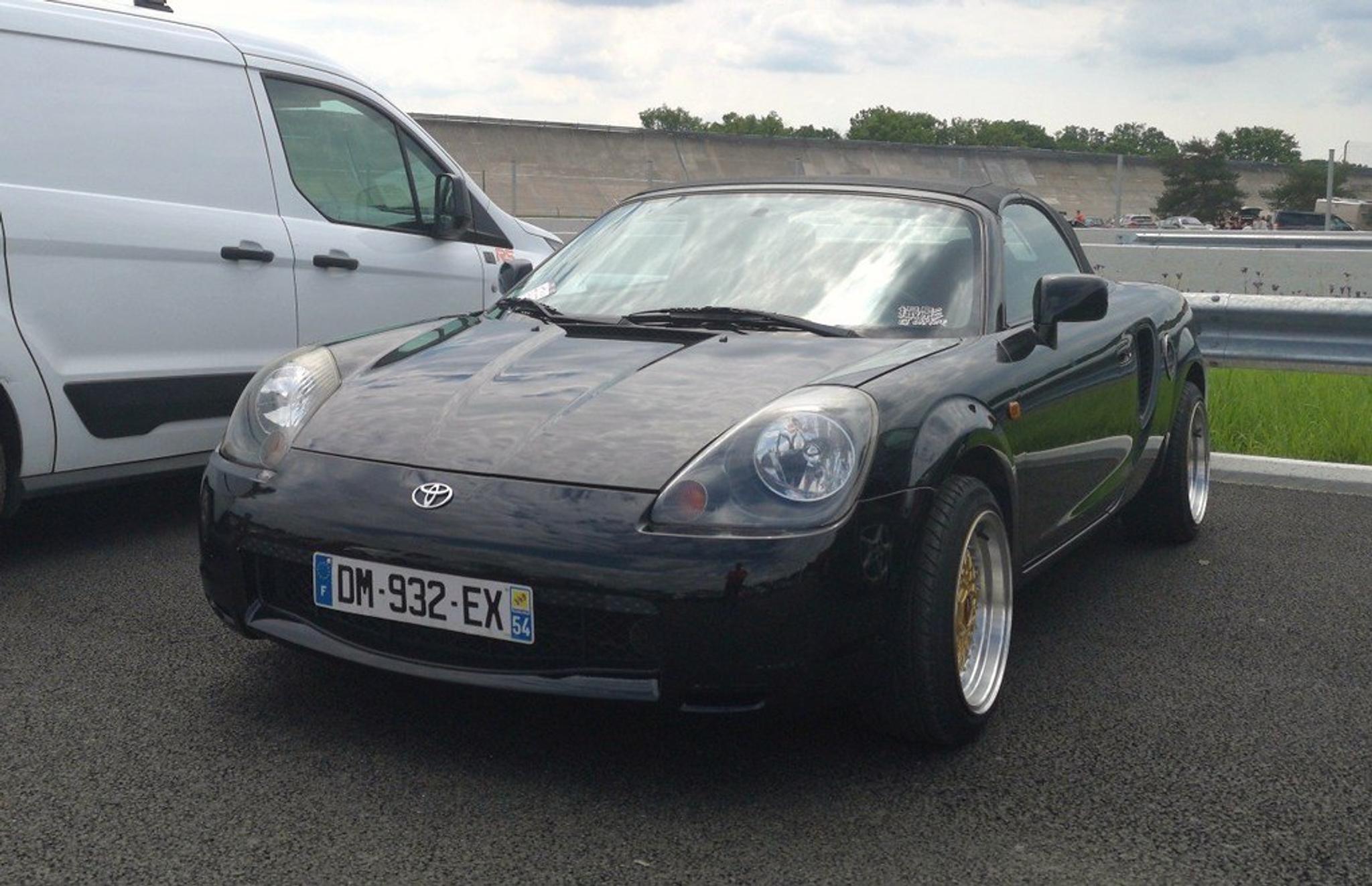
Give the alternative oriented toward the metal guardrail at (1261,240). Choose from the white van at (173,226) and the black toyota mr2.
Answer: the white van

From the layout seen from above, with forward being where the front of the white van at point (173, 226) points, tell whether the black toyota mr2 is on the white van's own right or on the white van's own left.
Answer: on the white van's own right

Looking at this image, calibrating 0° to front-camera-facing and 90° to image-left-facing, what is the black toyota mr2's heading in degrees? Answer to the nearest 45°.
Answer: approximately 45°

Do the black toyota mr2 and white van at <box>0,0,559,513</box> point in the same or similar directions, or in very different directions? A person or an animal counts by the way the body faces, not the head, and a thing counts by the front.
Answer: very different directions

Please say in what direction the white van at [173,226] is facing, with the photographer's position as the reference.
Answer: facing away from the viewer and to the right of the viewer

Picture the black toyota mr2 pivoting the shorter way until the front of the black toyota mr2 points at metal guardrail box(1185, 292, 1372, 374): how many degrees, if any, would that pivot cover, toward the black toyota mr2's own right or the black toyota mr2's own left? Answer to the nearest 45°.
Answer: approximately 180°
